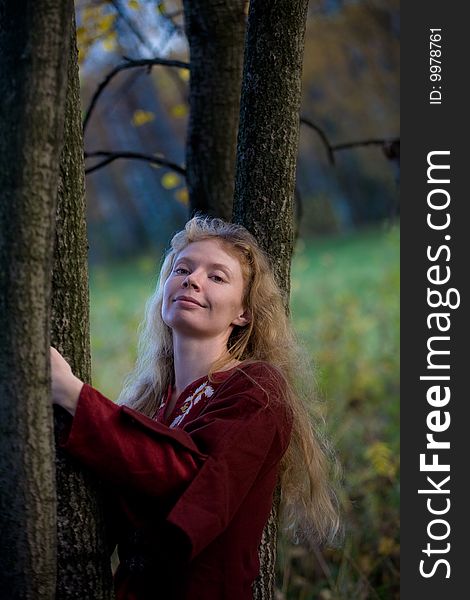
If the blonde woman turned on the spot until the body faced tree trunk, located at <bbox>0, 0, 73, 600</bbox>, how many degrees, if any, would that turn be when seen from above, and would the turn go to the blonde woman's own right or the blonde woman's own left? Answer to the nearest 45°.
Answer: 0° — they already face it

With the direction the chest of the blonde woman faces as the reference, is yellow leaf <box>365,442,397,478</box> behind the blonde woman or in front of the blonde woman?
behind

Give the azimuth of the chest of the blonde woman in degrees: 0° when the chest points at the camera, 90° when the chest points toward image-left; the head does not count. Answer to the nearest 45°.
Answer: approximately 45°
